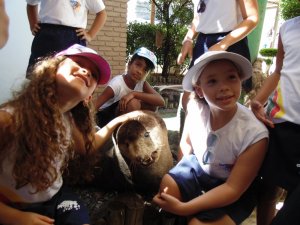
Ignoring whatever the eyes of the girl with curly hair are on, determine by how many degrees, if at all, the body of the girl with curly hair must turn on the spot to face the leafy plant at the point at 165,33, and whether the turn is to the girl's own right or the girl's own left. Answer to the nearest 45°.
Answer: approximately 135° to the girl's own left

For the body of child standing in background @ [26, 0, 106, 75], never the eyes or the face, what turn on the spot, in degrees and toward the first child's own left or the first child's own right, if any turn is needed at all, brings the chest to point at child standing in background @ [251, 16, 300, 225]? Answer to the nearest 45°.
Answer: approximately 45° to the first child's own left

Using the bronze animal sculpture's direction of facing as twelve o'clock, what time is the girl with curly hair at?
The girl with curly hair is roughly at 3 o'clock from the bronze animal sculpture.

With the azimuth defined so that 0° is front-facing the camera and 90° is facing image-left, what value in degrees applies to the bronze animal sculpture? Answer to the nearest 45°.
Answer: approximately 315°

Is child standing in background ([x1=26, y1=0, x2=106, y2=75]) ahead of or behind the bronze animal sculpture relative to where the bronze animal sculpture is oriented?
behind

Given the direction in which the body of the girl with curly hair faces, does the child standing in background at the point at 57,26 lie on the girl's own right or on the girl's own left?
on the girl's own left

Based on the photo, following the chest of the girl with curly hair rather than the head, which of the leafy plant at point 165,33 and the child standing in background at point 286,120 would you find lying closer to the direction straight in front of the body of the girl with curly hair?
the child standing in background
